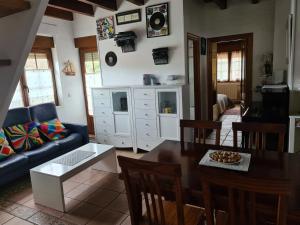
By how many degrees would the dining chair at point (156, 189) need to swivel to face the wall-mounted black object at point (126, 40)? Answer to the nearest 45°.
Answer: approximately 45° to its left

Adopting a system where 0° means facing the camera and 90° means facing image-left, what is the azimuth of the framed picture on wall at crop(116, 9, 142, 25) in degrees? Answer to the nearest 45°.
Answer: approximately 45°

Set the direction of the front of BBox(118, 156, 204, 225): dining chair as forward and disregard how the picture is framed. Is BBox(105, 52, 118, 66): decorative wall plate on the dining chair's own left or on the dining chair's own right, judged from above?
on the dining chair's own left

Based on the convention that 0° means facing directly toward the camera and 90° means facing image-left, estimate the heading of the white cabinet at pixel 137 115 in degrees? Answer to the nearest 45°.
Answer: approximately 45°

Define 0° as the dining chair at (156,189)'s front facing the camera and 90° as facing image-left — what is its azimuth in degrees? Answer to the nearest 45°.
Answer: approximately 225°

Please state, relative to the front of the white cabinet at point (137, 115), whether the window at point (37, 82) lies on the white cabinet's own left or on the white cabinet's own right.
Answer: on the white cabinet's own right

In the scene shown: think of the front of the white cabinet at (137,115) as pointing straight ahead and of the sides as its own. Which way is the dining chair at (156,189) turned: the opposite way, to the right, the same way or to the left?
the opposite way

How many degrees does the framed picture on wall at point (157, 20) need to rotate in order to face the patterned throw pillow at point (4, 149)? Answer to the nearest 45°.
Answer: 0° — it already faces it
